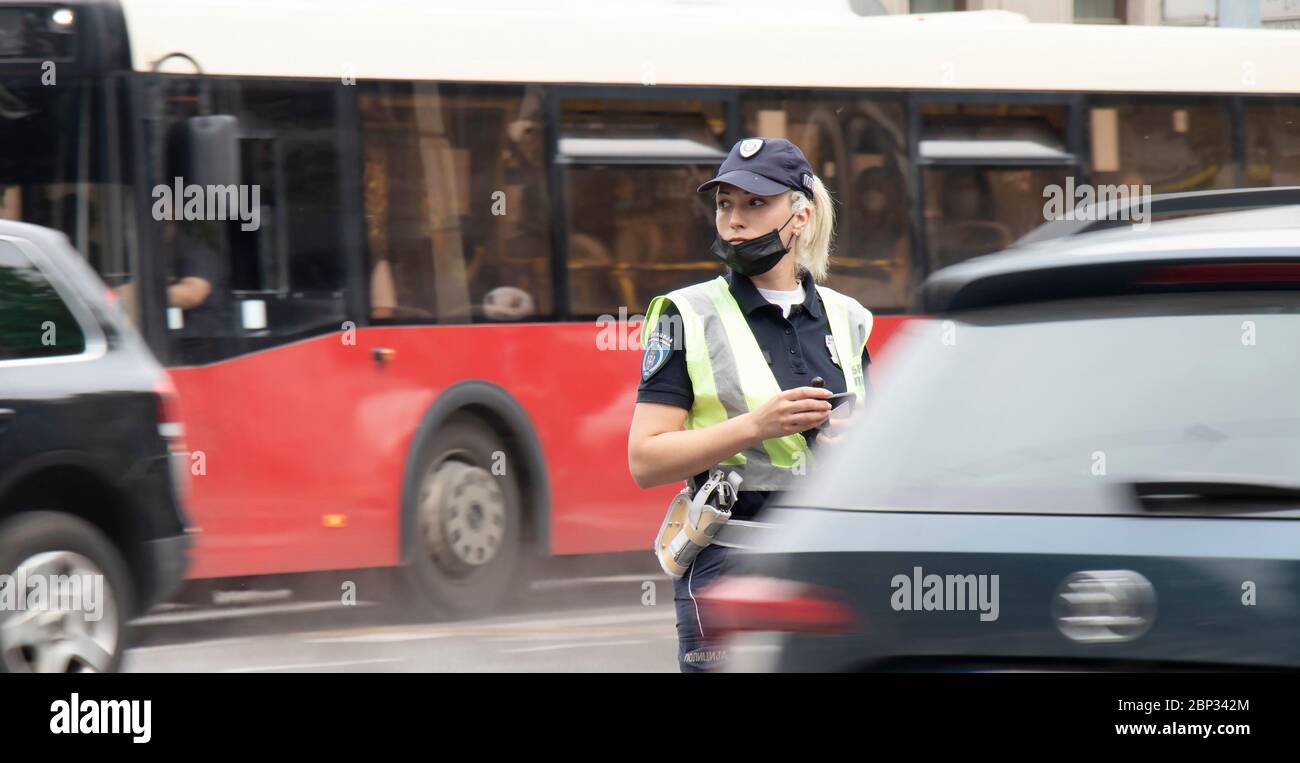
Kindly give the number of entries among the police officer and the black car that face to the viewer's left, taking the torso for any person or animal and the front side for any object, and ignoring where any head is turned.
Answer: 1

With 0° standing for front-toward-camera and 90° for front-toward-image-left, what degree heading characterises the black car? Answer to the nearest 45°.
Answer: approximately 90°

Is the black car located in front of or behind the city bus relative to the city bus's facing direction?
in front

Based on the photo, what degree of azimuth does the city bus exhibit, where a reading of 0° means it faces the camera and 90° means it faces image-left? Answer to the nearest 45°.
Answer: approximately 45°

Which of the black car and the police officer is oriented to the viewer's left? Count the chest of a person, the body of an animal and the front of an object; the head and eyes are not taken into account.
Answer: the black car

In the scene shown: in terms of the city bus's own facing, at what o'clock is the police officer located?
The police officer is roughly at 10 o'clock from the city bus.

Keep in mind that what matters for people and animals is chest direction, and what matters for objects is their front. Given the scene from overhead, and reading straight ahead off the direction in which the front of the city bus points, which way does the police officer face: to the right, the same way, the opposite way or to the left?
to the left

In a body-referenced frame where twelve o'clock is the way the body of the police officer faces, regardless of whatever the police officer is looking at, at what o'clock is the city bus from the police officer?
The city bus is roughly at 7 o'clock from the police officer.

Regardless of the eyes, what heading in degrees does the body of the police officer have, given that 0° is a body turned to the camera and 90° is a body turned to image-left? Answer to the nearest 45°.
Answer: approximately 315°
